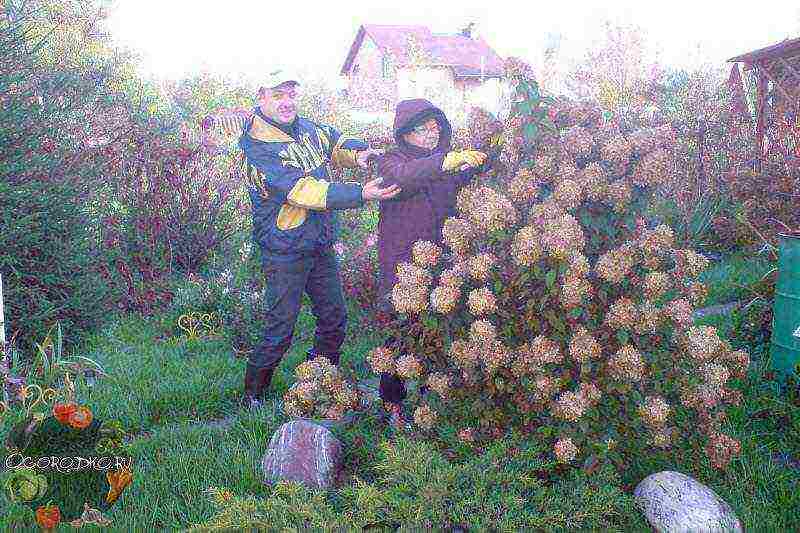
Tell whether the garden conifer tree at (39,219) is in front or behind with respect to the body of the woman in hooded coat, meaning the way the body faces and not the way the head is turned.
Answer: behind

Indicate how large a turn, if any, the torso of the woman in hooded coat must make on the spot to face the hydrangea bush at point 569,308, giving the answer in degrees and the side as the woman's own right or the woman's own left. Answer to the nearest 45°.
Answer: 0° — they already face it

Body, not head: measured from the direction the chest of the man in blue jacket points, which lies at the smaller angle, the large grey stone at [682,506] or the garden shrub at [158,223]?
the large grey stone

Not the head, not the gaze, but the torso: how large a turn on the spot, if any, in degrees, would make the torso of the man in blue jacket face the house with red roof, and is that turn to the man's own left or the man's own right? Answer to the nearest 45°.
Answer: approximately 135° to the man's own left

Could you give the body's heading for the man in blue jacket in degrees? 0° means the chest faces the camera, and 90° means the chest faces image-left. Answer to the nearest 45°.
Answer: approximately 315°

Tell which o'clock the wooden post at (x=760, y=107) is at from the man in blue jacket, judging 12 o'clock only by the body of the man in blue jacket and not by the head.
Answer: The wooden post is roughly at 9 o'clock from the man in blue jacket.

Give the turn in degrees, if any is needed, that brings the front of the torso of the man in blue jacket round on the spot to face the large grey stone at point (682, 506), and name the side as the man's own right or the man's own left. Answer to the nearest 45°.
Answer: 0° — they already face it
